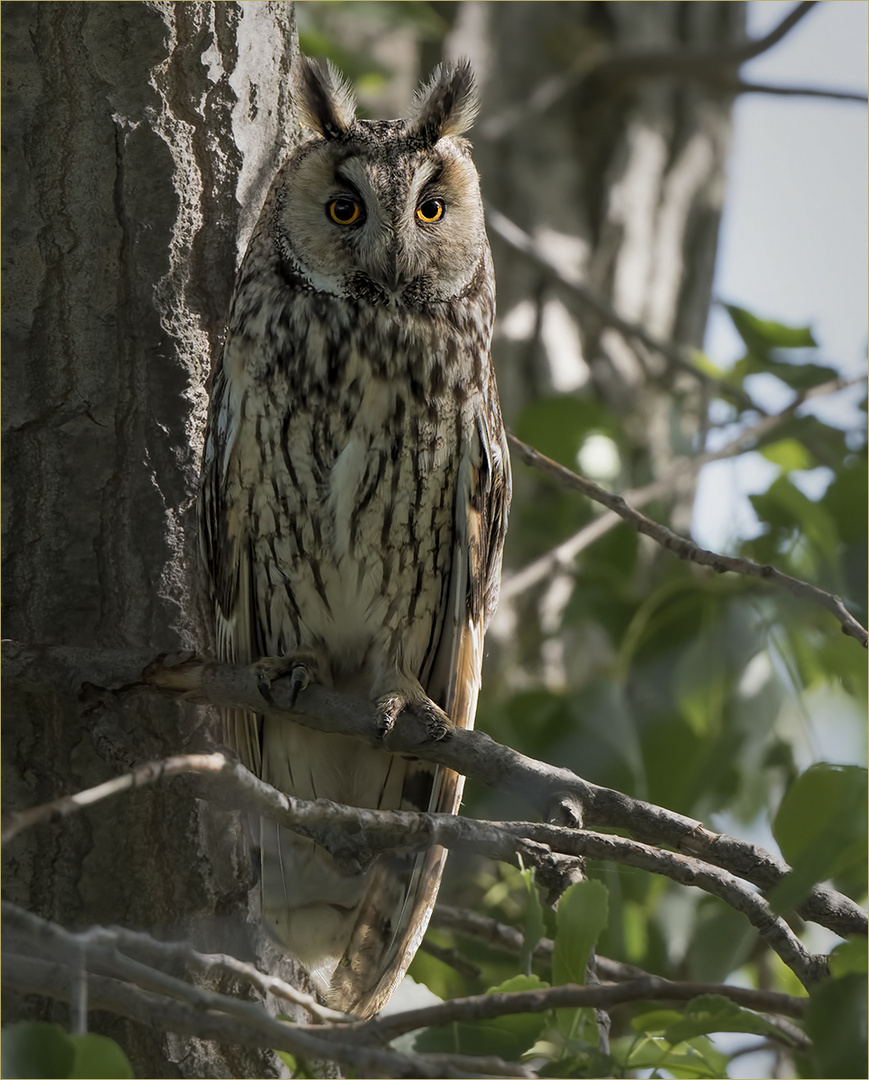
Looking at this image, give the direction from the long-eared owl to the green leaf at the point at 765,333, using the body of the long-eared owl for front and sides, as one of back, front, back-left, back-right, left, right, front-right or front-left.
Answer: back-left

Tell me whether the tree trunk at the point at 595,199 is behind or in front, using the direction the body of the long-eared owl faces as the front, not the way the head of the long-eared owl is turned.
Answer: behind

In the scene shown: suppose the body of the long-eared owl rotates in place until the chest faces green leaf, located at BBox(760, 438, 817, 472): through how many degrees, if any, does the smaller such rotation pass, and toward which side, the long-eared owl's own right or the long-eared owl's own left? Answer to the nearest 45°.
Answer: approximately 135° to the long-eared owl's own left

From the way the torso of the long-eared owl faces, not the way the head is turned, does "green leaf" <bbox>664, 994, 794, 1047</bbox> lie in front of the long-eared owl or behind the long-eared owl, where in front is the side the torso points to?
in front

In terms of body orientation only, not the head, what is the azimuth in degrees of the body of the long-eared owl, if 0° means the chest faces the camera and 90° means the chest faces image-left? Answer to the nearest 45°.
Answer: approximately 0°

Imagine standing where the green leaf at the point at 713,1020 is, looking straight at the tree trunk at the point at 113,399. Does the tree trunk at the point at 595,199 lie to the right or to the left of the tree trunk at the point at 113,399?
right
